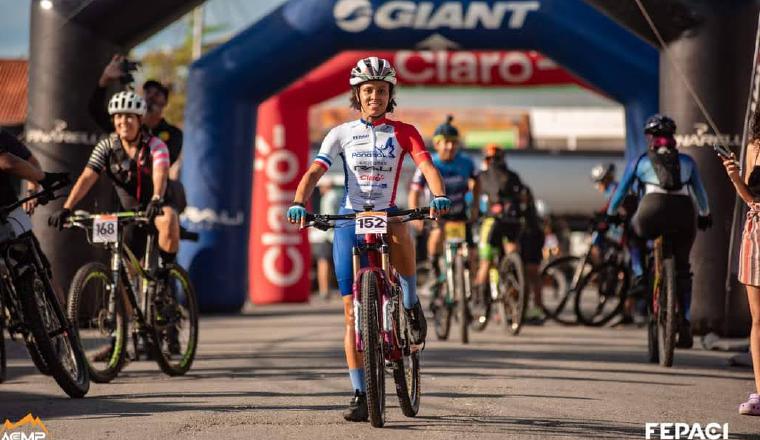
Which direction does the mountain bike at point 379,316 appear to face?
toward the camera

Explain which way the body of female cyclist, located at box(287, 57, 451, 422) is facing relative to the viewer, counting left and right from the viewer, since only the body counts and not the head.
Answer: facing the viewer

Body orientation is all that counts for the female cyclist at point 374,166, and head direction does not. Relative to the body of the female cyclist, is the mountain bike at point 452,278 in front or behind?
behind

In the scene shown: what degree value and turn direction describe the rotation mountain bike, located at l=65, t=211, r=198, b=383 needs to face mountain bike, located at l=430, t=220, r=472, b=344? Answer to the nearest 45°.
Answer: approximately 180°

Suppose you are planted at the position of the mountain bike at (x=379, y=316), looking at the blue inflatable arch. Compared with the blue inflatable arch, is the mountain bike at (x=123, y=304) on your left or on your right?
left

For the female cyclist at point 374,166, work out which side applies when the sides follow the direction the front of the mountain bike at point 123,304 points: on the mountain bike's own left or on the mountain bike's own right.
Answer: on the mountain bike's own left

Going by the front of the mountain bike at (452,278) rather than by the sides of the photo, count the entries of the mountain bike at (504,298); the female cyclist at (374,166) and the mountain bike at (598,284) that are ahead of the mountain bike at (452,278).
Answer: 1

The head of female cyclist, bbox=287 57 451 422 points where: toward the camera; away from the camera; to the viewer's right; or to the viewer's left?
toward the camera

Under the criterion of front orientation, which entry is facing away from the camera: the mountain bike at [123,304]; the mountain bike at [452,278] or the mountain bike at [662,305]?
the mountain bike at [662,305]

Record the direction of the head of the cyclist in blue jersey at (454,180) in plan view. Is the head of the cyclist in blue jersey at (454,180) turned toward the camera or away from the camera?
toward the camera

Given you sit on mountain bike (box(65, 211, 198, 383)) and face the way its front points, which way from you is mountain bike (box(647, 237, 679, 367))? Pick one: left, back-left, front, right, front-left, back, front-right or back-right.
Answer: back-left

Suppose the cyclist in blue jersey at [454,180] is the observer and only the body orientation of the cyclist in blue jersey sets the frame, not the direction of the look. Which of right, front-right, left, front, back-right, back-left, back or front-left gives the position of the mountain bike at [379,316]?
front

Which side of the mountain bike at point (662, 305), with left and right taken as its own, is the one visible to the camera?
back

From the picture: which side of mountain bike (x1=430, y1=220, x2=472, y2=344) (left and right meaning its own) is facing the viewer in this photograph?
front

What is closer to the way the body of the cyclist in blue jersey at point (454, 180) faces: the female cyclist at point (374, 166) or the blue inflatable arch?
the female cyclist

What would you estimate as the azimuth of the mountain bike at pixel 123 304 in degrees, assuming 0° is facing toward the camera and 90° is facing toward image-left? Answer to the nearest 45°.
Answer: approximately 45°

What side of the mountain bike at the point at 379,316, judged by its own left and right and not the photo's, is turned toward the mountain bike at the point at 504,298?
back
